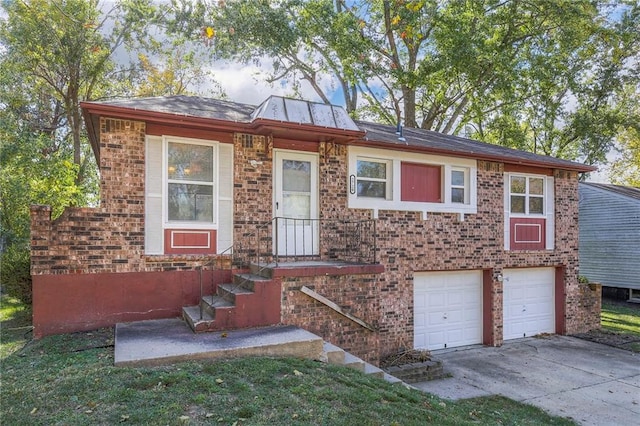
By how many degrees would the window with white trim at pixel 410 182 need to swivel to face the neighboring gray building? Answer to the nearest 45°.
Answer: approximately 90° to its left

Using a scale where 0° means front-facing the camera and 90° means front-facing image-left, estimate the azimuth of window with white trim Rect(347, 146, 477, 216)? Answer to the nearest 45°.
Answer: approximately 315°

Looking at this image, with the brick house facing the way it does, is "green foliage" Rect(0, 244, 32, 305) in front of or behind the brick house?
behind

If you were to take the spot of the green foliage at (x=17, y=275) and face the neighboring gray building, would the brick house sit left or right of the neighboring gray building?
right

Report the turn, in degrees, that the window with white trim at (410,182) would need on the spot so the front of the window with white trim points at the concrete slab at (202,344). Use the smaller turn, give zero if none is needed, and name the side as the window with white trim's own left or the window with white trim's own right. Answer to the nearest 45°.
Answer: approximately 90° to the window with white trim's own right

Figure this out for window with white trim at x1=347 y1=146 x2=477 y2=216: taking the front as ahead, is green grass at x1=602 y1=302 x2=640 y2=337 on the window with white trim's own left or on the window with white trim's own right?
on the window with white trim's own left

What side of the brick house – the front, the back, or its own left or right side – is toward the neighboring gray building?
left
